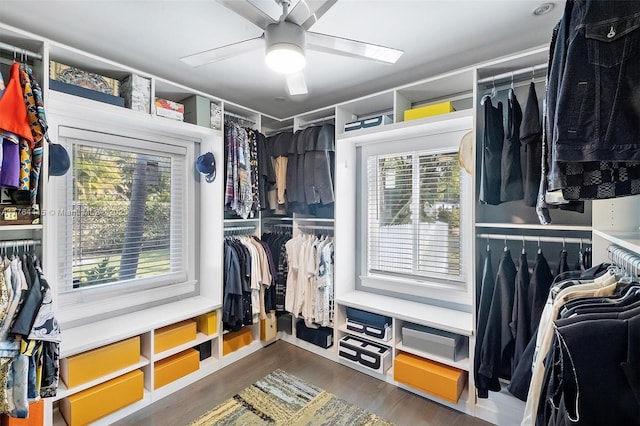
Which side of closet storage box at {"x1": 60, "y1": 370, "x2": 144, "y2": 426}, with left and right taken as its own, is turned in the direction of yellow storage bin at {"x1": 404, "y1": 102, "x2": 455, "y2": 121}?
front

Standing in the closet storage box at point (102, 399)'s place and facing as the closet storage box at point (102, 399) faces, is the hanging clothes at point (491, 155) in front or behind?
in front

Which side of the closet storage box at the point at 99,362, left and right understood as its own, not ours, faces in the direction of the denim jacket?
front

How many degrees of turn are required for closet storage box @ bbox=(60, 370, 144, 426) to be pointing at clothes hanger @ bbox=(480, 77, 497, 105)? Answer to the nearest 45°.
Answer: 0° — it already faces it

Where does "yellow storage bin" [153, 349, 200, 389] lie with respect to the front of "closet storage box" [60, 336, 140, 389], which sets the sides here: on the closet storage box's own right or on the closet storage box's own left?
on the closet storage box's own left

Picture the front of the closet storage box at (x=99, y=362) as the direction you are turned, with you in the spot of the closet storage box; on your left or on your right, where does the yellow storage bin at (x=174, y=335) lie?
on your left

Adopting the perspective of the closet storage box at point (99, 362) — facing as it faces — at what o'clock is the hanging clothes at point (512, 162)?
The hanging clothes is roughly at 12 o'clock from the closet storage box.

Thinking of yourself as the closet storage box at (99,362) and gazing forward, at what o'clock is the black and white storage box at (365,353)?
The black and white storage box is roughly at 11 o'clock from the closet storage box.

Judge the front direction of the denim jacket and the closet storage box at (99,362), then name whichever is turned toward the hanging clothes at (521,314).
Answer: the closet storage box

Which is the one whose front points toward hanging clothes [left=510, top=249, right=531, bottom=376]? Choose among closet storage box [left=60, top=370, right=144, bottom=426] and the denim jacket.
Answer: the closet storage box

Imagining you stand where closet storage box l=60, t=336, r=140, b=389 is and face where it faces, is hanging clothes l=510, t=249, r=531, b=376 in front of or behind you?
in front

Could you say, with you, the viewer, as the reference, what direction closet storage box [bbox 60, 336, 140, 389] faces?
facing the viewer and to the right of the viewer
